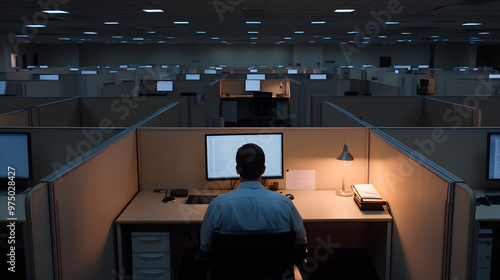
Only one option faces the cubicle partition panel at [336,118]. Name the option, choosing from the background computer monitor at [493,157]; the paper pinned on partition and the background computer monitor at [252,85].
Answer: the background computer monitor at [252,85]

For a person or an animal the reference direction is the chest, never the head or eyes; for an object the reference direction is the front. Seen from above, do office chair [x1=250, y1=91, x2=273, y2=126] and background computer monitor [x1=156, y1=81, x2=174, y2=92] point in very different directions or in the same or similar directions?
very different directions

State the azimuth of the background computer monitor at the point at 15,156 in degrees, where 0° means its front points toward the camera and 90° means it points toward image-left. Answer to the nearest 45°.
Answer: approximately 0°

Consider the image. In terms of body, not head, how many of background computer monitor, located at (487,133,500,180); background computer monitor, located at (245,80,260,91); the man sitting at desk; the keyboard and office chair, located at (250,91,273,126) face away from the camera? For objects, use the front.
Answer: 2

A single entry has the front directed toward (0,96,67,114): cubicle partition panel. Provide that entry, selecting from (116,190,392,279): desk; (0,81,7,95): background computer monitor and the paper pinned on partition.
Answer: the background computer monitor

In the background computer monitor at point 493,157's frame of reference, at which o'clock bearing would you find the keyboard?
The keyboard is roughly at 2 o'clock from the background computer monitor.

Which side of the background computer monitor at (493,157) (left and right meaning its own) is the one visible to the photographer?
front

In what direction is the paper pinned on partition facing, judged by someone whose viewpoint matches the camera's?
facing the viewer

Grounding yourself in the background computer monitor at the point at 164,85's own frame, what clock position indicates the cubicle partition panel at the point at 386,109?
The cubicle partition panel is roughly at 11 o'clock from the background computer monitor.

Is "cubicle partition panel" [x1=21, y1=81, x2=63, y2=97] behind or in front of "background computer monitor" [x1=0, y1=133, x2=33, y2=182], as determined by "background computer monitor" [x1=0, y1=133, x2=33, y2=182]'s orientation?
behind

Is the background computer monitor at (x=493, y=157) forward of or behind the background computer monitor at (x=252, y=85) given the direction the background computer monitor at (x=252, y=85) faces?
forward

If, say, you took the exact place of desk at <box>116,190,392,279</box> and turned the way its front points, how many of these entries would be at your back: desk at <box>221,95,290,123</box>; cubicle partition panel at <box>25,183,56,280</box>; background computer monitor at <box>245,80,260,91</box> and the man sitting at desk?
2

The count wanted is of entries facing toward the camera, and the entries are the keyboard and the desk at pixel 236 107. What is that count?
2

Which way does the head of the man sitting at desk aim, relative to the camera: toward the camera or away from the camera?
away from the camera

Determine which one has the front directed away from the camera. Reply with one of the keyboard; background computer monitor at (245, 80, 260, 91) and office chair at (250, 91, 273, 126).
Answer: the office chair
